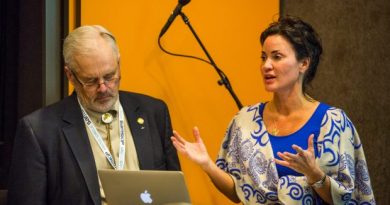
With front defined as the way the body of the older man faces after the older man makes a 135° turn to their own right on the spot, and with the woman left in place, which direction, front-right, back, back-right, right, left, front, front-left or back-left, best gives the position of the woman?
back

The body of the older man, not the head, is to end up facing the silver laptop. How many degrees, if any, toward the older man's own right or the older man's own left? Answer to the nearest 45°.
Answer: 0° — they already face it

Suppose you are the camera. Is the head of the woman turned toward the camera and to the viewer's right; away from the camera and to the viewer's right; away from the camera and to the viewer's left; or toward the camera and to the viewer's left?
toward the camera and to the viewer's left
